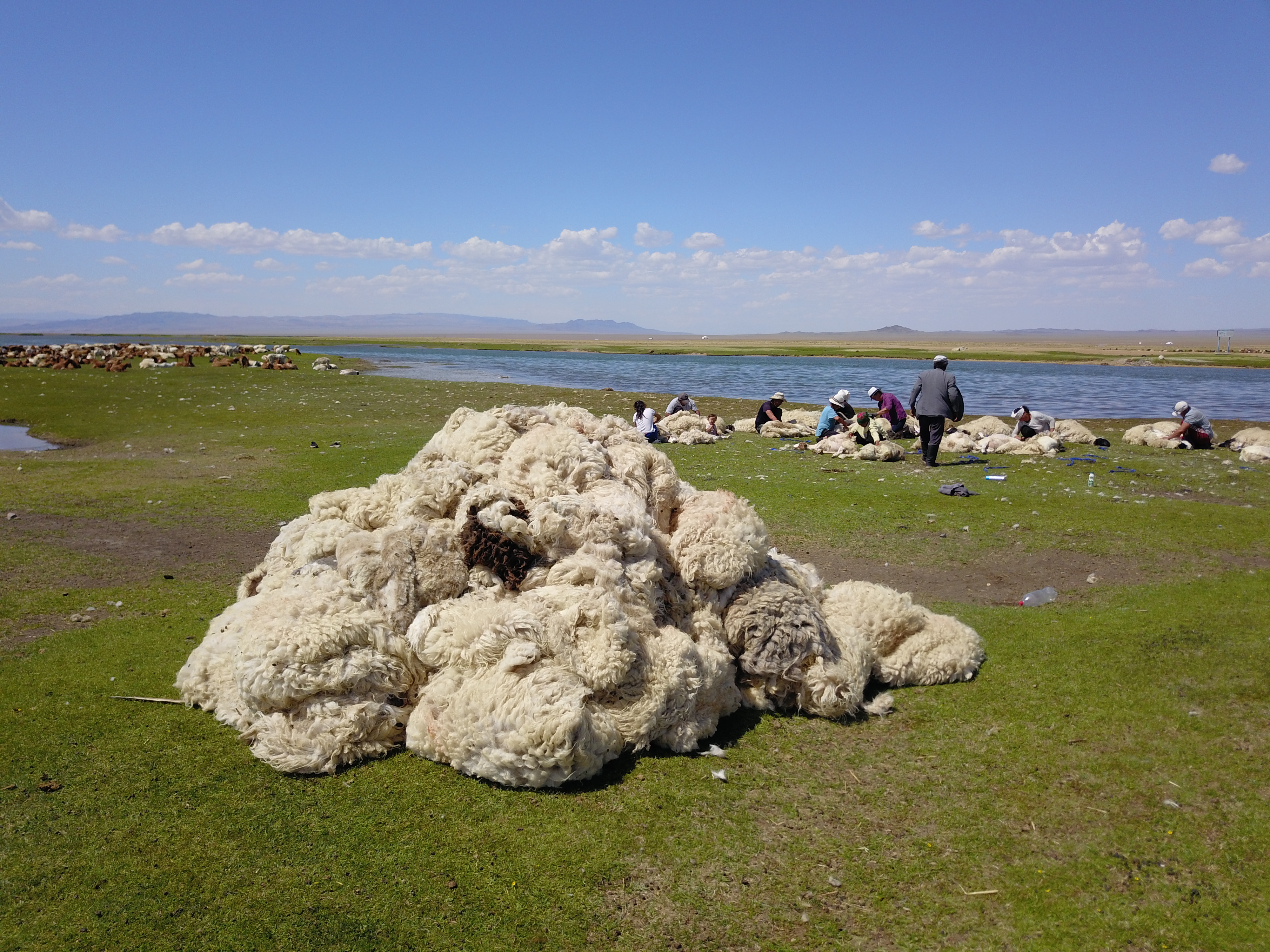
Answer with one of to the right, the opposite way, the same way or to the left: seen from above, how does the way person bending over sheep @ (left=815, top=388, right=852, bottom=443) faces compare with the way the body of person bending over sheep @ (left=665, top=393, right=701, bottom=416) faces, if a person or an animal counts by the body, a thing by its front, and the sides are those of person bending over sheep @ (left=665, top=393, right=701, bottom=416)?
to the left

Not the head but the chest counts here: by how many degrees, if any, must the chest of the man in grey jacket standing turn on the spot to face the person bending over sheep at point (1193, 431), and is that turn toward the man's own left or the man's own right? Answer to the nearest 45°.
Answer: approximately 45° to the man's own right

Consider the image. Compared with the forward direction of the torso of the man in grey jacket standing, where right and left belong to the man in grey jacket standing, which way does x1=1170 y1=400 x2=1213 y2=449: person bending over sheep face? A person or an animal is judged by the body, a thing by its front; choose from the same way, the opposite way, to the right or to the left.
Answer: to the left

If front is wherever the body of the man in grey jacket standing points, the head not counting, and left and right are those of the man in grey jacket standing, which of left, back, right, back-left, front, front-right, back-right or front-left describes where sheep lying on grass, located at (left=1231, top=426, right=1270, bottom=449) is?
front-right

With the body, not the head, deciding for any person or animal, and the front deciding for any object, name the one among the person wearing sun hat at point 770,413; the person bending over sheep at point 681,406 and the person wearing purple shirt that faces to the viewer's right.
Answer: the person wearing sun hat

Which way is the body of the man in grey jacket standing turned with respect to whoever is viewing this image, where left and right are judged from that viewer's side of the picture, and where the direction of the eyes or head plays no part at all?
facing away from the viewer

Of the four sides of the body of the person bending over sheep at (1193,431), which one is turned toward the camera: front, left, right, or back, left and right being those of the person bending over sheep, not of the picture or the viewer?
left

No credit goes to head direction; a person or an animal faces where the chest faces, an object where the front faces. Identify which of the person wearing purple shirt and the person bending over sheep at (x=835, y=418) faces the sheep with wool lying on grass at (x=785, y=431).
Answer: the person wearing purple shirt

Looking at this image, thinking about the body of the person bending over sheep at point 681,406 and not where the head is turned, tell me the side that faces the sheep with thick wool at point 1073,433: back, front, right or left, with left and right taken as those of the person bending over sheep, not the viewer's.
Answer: left

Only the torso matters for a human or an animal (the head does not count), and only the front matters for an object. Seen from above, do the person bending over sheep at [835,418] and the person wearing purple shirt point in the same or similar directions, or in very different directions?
very different directions

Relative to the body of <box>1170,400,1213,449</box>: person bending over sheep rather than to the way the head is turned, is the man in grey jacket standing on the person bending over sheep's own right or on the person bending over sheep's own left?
on the person bending over sheep's own left

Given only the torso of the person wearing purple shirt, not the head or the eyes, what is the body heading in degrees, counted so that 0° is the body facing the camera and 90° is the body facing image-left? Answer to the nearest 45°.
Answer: approximately 90°

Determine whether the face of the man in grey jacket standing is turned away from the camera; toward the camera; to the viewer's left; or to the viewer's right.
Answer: away from the camera

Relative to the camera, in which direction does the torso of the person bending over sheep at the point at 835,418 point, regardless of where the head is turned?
to the viewer's right
